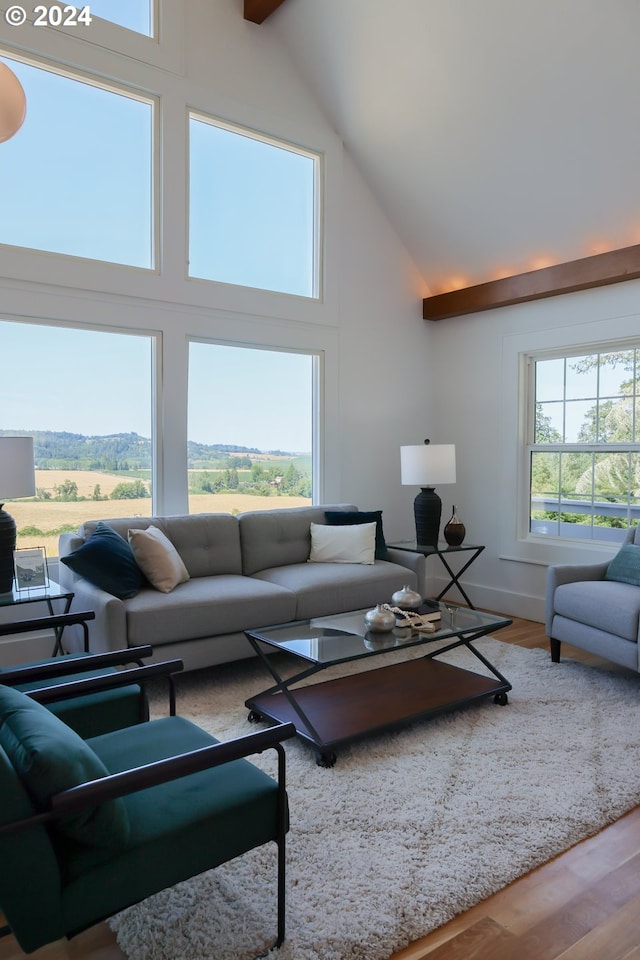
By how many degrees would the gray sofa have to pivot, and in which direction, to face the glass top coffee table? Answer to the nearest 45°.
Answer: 0° — it already faces it

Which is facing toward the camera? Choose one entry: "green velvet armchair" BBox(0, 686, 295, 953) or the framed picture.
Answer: the framed picture

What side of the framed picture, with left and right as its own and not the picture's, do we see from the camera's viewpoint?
front

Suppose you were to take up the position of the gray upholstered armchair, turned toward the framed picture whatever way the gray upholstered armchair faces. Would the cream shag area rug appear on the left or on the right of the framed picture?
left

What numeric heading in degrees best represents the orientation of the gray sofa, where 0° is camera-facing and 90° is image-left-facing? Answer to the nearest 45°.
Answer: approximately 315°

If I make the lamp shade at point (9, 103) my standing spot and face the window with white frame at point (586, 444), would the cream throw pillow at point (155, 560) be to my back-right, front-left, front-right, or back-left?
front-left

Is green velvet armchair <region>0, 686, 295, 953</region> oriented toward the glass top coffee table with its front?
yes

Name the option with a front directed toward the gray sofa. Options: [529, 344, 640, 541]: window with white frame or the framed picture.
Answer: the window with white frame

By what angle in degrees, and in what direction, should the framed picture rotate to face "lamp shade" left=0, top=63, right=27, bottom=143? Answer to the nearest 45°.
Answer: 0° — it already faces it

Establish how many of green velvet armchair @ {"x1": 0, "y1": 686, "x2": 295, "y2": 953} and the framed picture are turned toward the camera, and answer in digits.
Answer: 1

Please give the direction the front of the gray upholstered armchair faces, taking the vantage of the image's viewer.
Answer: facing the viewer and to the left of the viewer

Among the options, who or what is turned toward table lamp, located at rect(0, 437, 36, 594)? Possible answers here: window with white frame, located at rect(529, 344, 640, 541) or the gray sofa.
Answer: the window with white frame

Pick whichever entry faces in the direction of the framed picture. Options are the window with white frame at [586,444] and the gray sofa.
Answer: the window with white frame

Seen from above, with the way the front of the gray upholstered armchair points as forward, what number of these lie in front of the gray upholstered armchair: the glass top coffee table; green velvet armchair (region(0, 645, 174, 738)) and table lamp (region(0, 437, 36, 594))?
3

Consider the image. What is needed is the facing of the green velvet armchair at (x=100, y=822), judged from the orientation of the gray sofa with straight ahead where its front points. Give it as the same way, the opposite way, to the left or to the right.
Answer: to the left

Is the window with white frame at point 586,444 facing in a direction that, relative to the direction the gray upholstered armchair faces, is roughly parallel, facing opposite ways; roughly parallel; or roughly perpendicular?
roughly parallel

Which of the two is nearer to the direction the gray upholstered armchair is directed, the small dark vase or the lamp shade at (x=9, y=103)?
the lamp shade

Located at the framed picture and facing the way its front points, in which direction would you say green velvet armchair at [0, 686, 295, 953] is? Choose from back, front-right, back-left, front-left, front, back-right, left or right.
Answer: front

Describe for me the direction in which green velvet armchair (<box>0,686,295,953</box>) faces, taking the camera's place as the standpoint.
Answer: facing away from the viewer and to the right of the viewer
